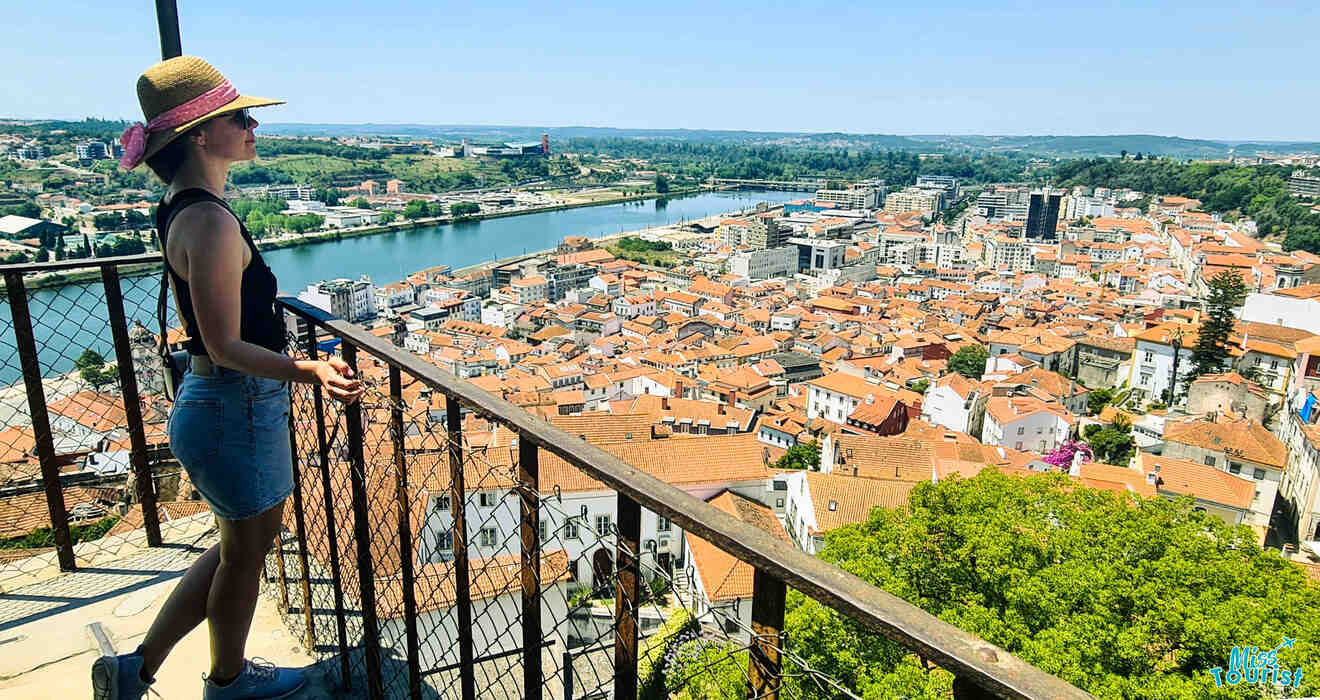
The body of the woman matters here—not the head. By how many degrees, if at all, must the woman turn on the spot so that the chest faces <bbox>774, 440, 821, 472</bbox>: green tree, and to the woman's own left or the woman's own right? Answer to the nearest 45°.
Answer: approximately 45° to the woman's own left

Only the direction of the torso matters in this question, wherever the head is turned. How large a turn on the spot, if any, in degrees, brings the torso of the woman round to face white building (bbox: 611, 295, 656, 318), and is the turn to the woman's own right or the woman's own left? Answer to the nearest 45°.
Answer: approximately 45° to the woman's own left

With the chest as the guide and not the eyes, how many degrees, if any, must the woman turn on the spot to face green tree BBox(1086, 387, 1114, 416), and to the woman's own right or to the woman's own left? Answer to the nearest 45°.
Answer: approximately 45° to the woman's own left

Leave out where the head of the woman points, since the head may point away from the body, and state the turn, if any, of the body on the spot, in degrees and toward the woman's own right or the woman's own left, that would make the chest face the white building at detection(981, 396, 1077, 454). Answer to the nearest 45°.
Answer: approximately 45° to the woman's own left

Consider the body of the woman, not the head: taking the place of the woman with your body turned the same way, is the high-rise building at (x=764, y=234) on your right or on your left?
on your left

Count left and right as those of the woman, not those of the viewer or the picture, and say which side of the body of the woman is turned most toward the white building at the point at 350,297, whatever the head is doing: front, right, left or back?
left

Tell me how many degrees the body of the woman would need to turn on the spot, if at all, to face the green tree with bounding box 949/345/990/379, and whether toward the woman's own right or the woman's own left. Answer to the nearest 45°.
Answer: approximately 45° to the woman's own left

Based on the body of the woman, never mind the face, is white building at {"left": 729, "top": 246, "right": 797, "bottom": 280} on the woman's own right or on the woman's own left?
on the woman's own left

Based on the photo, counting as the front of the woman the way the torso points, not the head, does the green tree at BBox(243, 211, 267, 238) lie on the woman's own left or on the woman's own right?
on the woman's own left

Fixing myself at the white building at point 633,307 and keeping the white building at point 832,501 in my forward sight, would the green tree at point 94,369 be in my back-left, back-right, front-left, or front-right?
front-right

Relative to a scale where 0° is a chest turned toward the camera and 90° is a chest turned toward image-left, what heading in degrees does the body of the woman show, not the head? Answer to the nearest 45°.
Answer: approximately 270°

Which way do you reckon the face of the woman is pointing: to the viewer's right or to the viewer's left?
to the viewer's right

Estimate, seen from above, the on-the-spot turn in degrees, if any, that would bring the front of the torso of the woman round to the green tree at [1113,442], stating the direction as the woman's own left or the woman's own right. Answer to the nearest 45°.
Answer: approximately 45° to the woman's own left

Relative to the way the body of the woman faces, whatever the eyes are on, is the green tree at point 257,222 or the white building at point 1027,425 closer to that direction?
the white building

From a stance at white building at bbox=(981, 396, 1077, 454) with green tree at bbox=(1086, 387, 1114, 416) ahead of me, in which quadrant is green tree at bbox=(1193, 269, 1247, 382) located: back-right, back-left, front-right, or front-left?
front-right
